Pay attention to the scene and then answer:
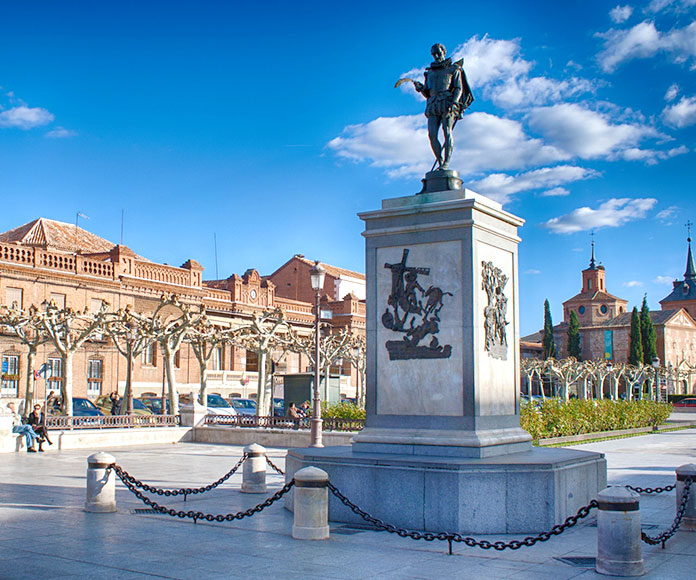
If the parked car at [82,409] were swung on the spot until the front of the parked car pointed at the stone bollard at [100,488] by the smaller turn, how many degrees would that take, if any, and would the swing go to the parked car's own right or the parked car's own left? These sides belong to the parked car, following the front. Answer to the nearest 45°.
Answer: approximately 90° to the parked car's own right

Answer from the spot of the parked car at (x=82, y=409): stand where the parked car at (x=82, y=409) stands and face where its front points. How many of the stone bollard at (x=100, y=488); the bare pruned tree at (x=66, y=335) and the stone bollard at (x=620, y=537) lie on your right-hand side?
3

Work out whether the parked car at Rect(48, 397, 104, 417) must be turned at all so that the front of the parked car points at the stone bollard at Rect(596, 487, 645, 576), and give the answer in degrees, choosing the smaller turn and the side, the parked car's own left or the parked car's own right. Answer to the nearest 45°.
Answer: approximately 90° to the parked car's own right

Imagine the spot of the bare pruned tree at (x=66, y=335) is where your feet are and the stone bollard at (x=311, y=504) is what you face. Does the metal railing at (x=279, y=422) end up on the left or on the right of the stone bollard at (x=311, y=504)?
left

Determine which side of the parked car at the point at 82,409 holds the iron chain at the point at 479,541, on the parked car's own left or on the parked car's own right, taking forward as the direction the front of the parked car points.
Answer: on the parked car's own right

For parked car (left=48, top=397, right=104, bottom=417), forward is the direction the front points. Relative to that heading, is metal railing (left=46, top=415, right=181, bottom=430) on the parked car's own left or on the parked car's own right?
on the parked car's own right

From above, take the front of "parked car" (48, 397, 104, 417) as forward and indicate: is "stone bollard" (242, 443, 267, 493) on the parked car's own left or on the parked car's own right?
on the parked car's own right
